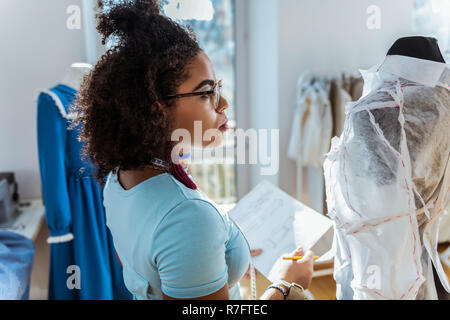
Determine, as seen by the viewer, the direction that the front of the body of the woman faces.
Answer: to the viewer's right

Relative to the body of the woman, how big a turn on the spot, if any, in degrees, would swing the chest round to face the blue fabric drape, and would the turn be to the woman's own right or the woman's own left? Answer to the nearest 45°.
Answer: approximately 135° to the woman's own left

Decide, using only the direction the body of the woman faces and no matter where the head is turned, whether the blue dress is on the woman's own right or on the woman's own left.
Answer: on the woman's own left

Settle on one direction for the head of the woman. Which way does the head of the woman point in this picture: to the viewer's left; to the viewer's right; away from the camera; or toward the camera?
to the viewer's right

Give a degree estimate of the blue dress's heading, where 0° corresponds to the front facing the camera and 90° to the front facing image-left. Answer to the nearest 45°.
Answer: approximately 315°
